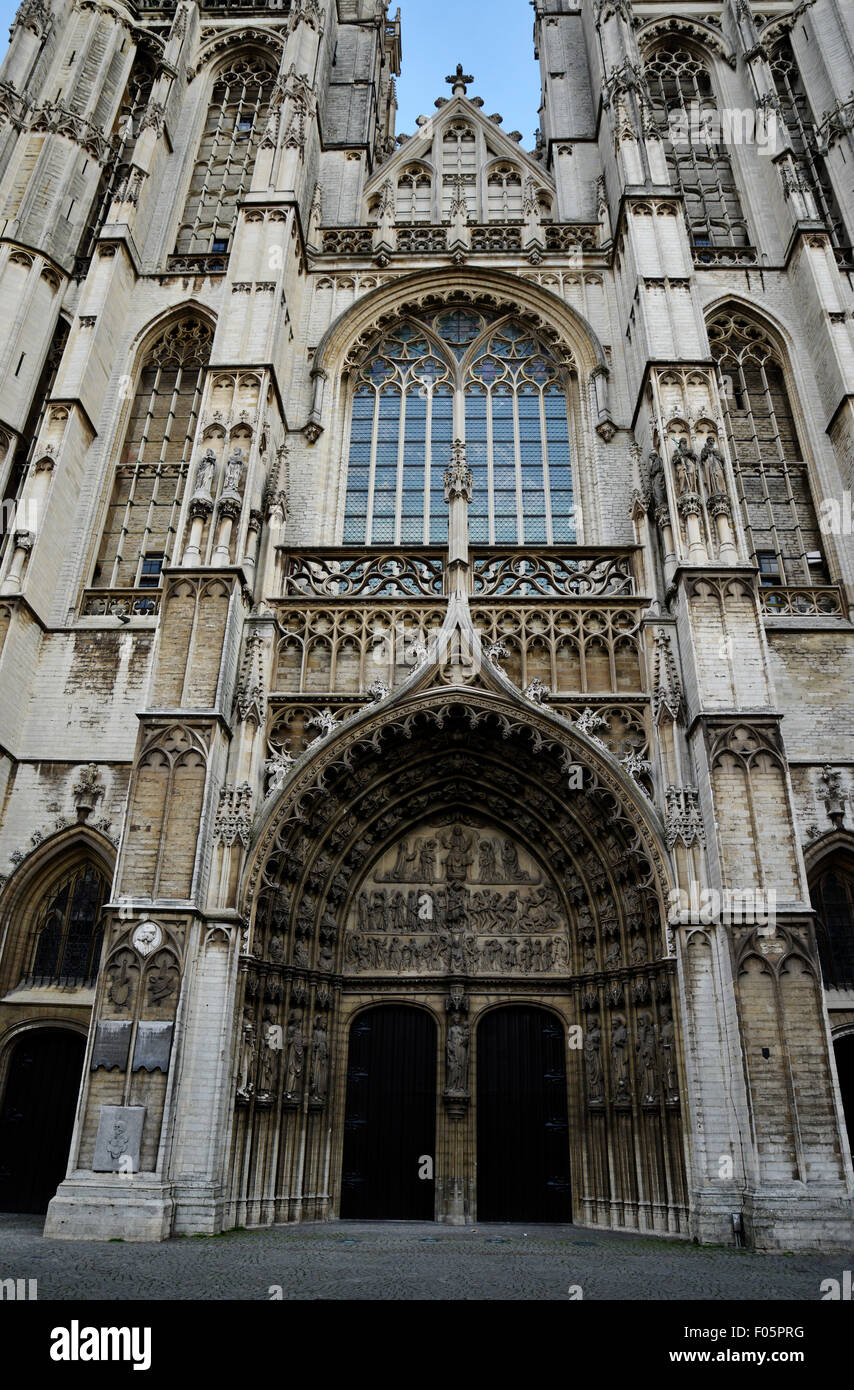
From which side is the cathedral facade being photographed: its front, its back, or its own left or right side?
front
